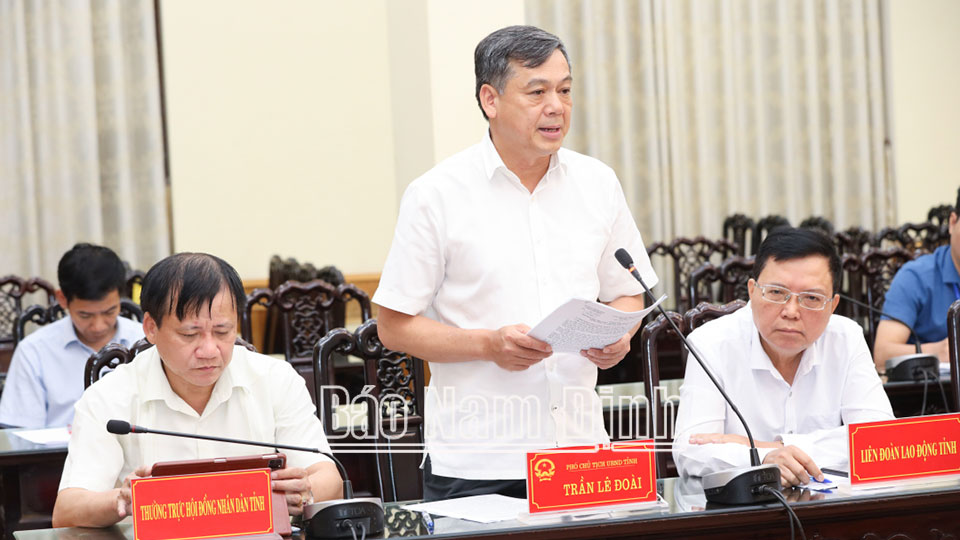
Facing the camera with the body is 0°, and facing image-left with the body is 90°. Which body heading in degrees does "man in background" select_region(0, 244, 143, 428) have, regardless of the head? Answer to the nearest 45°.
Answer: approximately 315°

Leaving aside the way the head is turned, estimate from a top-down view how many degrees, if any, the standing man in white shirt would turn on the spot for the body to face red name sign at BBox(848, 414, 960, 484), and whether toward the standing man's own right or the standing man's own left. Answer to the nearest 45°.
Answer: approximately 45° to the standing man's own left

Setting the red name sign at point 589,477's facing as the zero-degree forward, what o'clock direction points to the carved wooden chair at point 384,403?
The carved wooden chair is roughly at 5 o'clock from the red name sign.

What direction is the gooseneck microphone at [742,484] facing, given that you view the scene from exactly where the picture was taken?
facing away from the viewer and to the left of the viewer

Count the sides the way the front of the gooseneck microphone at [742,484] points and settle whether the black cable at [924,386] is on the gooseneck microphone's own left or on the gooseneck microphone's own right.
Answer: on the gooseneck microphone's own right

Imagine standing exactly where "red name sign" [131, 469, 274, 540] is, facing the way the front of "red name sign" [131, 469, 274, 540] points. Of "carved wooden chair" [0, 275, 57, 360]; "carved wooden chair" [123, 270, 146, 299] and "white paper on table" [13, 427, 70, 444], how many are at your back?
3

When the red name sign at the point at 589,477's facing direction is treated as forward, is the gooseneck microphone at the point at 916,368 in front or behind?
behind

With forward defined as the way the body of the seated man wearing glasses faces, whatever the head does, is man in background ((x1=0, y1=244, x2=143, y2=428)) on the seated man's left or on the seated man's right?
on the seated man's right

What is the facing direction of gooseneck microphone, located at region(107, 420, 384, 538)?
to the viewer's left

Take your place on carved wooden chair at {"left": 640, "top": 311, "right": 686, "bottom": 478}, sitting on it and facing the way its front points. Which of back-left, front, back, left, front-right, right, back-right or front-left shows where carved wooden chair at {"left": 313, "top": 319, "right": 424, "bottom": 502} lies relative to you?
back-right

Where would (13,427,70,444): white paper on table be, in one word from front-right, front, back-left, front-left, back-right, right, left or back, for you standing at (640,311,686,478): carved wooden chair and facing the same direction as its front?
back-right
